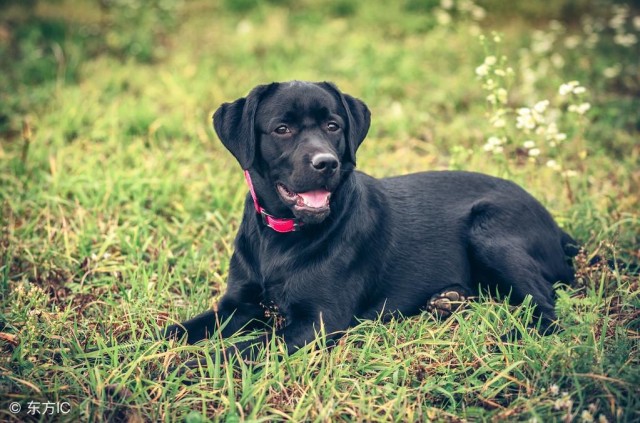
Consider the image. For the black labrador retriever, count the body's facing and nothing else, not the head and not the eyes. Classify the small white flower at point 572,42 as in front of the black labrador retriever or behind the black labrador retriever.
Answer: behind

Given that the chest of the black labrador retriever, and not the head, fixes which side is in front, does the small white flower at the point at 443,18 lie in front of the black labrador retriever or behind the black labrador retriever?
behind

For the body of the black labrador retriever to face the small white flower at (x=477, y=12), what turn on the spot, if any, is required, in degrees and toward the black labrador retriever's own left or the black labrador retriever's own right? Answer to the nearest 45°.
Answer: approximately 135° to the black labrador retriever's own right

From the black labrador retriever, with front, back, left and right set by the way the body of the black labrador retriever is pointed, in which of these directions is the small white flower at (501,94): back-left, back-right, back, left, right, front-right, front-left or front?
back

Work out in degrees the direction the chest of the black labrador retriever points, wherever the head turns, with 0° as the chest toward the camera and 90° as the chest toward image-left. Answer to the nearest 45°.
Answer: approximately 45°

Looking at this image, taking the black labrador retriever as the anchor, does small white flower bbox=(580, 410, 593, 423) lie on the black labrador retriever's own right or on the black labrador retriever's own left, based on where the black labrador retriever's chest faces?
on the black labrador retriever's own left
